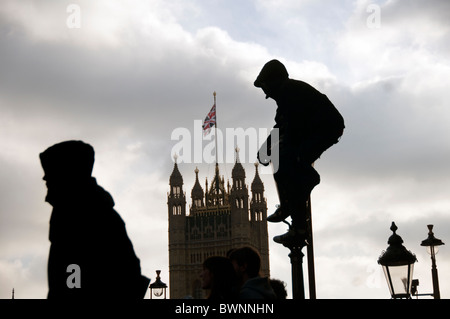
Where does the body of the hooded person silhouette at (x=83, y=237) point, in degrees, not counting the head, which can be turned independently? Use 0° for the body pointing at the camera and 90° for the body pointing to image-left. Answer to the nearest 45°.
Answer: approximately 90°

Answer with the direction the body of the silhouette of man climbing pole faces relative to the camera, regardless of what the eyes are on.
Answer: to the viewer's left

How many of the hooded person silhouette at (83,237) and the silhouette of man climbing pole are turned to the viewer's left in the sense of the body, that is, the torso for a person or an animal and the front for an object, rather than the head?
2

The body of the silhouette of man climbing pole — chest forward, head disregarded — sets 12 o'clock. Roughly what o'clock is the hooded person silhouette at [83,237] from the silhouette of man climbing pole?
The hooded person silhouette is roughly at 10 o'clock from the silhouette of man climbing pole.

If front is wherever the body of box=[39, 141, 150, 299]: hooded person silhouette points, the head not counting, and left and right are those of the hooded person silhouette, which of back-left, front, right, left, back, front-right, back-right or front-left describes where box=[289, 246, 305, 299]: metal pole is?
back-right

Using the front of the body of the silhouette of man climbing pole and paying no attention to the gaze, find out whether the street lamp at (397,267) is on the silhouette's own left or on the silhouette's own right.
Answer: on the silhouette's own right

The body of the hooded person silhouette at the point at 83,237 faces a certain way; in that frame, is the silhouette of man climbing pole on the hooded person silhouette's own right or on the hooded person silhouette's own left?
on the hooded person silhouette's own right

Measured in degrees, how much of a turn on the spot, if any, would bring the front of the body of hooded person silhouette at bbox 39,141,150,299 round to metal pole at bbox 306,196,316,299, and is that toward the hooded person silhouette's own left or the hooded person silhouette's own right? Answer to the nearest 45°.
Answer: approximately 135° to the hooded person silhouette's own right
